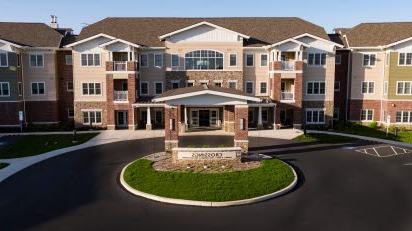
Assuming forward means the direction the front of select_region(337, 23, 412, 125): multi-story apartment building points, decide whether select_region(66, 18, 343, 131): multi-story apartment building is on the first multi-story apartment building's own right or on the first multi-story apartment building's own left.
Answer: on the first multi-story apartment building's own right

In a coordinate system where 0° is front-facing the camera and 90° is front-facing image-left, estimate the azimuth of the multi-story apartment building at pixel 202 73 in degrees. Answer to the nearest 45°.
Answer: approximately 0°

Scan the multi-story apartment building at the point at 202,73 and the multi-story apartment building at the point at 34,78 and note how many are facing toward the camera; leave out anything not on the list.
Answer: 2

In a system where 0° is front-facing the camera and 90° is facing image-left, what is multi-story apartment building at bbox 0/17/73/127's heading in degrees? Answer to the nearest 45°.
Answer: approximately 0°

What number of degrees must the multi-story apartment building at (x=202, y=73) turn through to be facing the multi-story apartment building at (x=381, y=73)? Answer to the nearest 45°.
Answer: approximately 90° to its left

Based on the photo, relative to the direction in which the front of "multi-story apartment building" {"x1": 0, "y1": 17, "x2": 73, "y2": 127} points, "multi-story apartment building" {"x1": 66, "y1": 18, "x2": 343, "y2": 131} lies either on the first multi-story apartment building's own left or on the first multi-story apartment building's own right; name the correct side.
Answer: on the first multi-story apartment building's own left

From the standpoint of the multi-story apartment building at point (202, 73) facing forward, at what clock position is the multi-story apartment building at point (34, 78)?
the multi-story apartment building at point (34, 78) is roughly at 3 o'clock from the multi-story apartment building at point (202, 73).

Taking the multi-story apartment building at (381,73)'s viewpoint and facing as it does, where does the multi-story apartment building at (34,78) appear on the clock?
the multi-story apartment building at (34,78) is roughly at 2 o'clock from the multi-story apartment building at (381,73).
